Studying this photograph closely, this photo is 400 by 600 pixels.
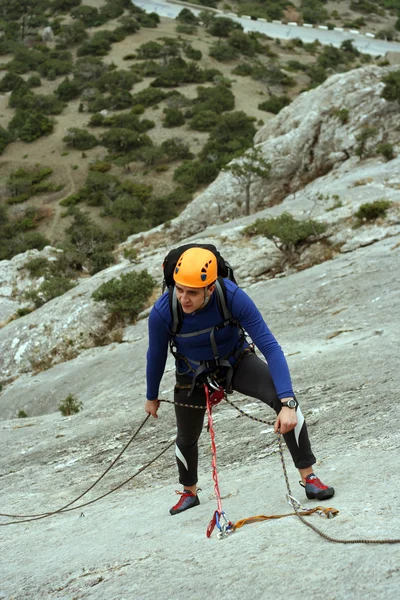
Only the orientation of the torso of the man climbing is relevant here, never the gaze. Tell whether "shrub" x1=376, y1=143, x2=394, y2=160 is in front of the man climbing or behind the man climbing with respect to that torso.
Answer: behind

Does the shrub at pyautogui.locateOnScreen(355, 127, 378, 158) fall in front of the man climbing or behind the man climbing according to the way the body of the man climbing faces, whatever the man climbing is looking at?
behind

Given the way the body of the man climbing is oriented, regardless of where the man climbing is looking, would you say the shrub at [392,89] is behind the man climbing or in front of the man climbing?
behind

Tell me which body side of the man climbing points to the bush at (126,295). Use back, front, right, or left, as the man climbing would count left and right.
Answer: back

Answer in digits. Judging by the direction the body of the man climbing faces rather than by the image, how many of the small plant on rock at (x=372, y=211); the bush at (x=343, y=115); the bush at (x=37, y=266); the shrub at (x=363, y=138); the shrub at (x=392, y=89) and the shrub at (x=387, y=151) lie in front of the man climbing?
0

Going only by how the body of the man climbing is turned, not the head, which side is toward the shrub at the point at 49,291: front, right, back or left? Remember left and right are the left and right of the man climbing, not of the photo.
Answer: back

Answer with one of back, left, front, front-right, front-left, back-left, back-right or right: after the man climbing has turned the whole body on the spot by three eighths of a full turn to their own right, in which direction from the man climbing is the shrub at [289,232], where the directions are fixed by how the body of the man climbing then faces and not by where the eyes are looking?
front-right

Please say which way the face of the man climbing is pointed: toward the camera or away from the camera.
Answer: toward the camera

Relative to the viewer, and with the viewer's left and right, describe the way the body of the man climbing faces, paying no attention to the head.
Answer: facing the viewer

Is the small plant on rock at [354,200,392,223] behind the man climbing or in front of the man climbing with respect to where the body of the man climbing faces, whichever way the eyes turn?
behind

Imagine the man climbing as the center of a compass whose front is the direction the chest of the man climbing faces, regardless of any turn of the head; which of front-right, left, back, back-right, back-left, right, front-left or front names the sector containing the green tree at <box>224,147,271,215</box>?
back

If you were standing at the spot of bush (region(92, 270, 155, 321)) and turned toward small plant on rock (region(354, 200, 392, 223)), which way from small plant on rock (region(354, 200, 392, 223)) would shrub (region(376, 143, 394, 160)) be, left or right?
left
